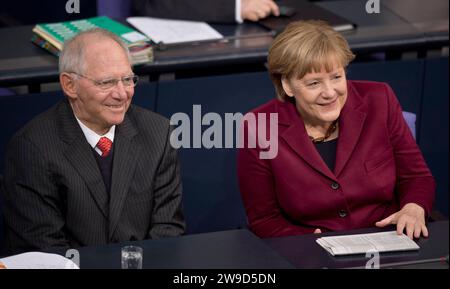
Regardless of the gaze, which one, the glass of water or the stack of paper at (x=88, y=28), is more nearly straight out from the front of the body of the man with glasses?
the glass of water

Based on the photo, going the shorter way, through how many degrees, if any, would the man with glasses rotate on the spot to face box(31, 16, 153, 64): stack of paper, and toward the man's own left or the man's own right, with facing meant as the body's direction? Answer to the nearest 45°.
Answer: approximately 135° to the man's own left

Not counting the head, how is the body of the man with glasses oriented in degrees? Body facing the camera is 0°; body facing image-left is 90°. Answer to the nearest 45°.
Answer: approximately 315°

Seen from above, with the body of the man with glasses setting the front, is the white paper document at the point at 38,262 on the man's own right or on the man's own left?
on the man's own right

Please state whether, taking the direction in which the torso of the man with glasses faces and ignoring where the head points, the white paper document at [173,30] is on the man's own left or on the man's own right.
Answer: on the man's own left

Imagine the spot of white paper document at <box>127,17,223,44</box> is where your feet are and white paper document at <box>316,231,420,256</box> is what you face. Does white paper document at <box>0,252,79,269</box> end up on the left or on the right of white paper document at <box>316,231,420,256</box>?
right

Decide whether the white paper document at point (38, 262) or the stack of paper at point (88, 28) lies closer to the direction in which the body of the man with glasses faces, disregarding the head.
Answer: the white paper document

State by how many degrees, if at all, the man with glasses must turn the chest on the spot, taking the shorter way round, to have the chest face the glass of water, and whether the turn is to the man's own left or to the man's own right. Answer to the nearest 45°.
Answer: approximately 45° to the man's own right
